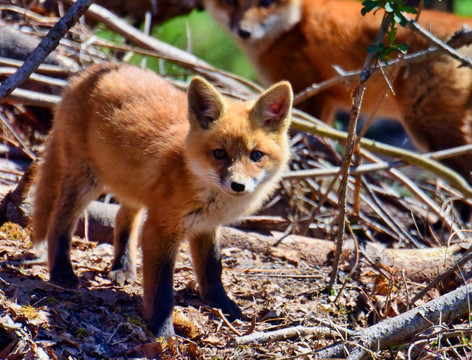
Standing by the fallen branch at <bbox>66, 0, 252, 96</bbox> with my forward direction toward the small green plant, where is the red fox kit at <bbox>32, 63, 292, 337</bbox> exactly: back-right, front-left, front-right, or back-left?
front-right

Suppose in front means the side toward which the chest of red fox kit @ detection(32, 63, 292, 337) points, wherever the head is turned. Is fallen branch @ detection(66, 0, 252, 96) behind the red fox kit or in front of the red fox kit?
behind

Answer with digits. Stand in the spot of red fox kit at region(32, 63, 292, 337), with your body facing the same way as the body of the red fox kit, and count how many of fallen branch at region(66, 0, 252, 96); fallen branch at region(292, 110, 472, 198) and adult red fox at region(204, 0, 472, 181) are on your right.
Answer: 0

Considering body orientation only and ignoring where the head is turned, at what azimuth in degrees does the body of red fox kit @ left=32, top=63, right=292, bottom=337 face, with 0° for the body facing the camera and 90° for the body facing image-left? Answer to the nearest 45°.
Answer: approximately 315°

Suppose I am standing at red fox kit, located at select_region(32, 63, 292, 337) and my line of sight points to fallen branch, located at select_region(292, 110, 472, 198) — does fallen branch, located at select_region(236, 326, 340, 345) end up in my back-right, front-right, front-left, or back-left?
front-right

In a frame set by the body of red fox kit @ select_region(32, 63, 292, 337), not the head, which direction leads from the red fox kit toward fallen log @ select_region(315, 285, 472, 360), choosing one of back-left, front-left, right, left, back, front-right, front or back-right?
front

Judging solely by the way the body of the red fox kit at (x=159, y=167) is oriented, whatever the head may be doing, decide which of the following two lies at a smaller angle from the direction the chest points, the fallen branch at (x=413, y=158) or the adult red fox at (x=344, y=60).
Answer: the fallen branch

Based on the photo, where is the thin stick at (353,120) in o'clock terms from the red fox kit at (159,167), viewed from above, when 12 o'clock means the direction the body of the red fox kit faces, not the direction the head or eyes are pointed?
The thin stick is roughly at 11 o'clock from the red fox kit.

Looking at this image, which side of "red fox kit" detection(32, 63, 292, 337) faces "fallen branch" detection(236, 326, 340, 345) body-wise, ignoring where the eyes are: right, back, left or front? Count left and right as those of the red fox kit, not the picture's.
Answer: front

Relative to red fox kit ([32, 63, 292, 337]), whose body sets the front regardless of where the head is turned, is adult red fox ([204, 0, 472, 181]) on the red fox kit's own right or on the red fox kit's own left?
on the red fox kit's own left
